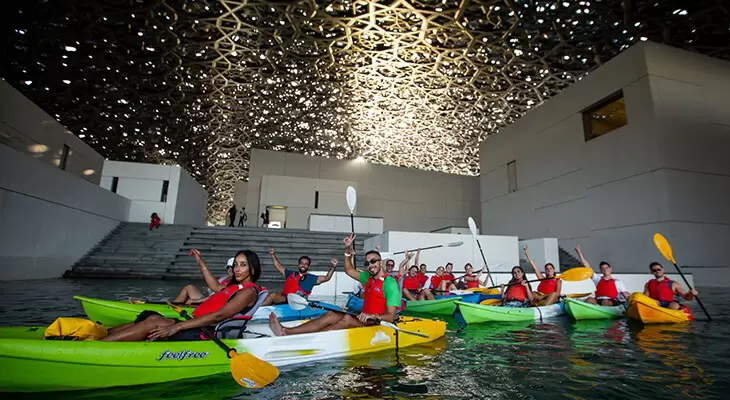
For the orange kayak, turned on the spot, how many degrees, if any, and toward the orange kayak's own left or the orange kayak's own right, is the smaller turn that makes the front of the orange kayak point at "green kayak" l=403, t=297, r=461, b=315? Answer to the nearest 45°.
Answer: approximately 45° to the orange kayak's own right

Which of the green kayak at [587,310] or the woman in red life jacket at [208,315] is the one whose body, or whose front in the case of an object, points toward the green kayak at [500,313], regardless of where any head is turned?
the green kayak at [587,310]

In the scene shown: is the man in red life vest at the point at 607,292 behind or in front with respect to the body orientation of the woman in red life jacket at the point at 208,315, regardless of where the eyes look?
behind

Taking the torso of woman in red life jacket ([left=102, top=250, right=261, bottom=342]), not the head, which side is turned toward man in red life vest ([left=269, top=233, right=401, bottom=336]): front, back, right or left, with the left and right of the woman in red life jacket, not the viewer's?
back

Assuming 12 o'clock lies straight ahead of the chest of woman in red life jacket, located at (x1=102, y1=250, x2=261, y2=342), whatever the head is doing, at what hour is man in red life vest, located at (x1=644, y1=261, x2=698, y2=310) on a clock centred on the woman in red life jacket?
The man in red life vest is roughly at 6 o'clock from the woman in red life jacket.

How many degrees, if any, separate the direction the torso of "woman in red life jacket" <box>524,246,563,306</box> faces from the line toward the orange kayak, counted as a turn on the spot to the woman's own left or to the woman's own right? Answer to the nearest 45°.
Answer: approximately 135° to the woman's own left

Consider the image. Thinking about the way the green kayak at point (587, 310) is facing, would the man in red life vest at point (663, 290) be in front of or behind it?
behind

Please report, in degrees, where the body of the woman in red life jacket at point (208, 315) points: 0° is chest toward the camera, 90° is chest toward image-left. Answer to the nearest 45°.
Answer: approximately 90°

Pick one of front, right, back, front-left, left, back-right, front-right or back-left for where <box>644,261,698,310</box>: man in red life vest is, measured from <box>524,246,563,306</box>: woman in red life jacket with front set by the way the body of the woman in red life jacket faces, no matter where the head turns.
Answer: back-left
